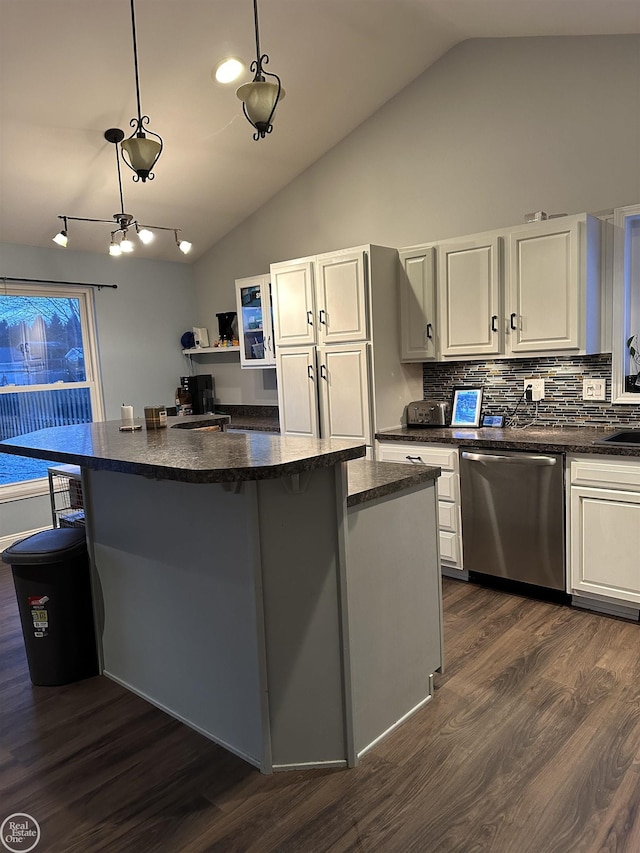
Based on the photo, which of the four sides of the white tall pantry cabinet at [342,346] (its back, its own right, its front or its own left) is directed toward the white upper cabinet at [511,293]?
left

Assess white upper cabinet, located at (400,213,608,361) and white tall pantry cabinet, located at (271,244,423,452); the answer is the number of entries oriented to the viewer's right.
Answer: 0

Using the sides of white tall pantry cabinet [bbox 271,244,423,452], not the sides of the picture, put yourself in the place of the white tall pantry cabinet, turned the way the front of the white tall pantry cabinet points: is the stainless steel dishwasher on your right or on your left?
on your left

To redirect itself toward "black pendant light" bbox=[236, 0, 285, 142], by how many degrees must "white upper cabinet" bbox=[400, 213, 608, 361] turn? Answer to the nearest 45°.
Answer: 0° — it already faces it

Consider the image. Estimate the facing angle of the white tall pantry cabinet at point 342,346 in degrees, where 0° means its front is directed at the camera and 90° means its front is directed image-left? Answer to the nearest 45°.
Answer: approximately 45°

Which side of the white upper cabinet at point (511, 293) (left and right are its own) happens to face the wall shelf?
right

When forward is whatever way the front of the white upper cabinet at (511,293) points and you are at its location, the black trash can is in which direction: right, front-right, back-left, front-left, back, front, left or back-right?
front

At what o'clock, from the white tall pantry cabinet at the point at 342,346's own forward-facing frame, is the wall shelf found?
The wall shelf is roughly at 3 o'clock from the white tall pantry cabinet.

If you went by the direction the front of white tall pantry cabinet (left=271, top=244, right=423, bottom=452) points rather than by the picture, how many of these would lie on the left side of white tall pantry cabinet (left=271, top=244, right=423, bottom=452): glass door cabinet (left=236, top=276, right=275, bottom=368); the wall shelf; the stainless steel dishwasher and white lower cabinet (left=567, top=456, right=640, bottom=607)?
2

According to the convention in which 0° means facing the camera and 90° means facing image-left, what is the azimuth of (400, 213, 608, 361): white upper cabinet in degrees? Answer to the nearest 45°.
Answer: approximately 45°

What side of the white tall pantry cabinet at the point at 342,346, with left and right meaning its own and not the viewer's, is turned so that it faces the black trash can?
front

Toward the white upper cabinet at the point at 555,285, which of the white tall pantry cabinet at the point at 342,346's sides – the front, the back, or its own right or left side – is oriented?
left
